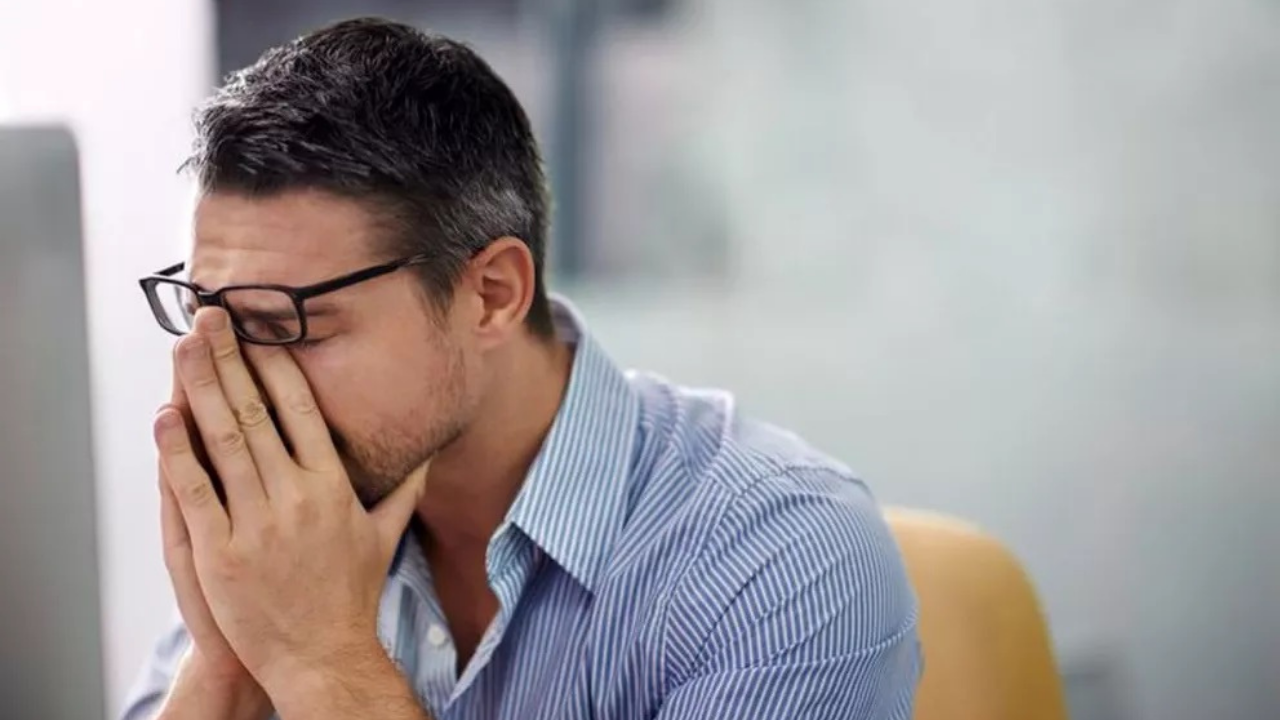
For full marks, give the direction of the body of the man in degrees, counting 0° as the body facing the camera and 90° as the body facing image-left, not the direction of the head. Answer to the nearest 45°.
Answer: approximately 45°
